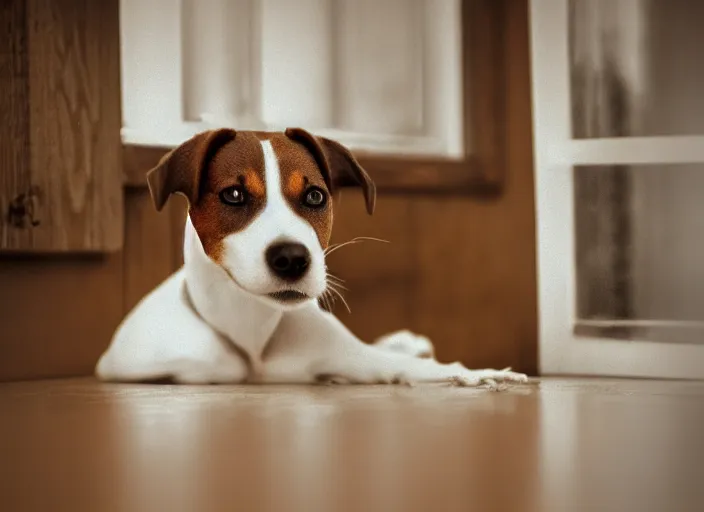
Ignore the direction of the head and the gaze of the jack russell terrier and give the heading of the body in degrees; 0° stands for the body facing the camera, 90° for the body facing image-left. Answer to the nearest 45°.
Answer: approximately 315°

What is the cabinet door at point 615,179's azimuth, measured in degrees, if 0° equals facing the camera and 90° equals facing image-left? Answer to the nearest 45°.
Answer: approximately 0°

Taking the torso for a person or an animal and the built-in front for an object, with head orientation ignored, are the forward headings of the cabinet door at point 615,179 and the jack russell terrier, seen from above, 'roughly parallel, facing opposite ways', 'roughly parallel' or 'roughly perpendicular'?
roughly perpendicular

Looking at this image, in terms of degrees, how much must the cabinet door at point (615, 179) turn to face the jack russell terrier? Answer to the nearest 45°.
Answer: approximately 45° to its right

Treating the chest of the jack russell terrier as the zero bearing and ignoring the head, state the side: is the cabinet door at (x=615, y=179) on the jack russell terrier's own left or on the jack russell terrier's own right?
on the jack russell terrier's own left
